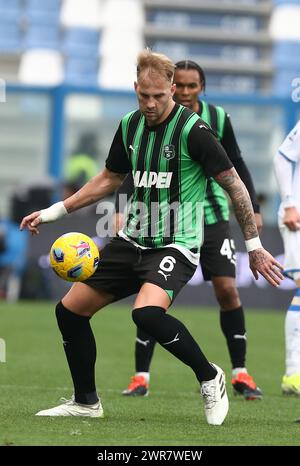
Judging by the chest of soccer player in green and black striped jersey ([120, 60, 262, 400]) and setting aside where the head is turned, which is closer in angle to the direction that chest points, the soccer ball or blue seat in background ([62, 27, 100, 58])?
the soccer ball

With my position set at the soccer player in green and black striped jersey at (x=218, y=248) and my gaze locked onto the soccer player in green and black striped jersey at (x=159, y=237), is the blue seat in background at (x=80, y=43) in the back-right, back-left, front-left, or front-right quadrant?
back-right

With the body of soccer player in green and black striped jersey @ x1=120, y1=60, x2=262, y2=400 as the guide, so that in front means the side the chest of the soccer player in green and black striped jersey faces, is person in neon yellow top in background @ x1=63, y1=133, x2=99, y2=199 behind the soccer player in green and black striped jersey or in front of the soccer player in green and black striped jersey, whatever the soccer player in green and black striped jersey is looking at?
behind

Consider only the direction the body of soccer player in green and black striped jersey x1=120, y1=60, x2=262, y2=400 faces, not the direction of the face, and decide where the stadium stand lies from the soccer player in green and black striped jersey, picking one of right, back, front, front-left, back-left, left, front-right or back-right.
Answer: back

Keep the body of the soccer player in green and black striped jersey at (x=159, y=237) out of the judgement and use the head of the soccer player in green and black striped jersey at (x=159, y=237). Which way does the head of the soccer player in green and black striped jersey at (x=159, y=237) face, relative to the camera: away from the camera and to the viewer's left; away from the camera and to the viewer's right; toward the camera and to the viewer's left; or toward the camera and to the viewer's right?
toward the camera and to the viewer's left

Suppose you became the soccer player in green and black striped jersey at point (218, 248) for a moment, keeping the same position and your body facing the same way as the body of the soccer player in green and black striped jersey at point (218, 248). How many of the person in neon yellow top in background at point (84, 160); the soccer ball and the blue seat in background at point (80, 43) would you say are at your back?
2

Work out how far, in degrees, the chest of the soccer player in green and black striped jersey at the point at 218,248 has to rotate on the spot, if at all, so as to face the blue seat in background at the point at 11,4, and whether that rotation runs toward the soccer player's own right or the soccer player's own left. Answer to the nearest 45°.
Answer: approximately 180°

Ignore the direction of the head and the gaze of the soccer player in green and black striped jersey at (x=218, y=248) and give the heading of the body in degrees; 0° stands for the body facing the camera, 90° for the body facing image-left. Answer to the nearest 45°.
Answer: approximately 0°

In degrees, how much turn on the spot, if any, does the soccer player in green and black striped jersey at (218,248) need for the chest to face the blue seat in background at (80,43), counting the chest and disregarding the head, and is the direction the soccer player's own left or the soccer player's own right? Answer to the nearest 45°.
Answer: approximately 180°

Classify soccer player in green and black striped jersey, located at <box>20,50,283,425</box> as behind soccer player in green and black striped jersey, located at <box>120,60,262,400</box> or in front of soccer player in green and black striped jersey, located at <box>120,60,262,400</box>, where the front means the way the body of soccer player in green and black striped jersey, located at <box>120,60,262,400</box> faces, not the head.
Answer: in front
